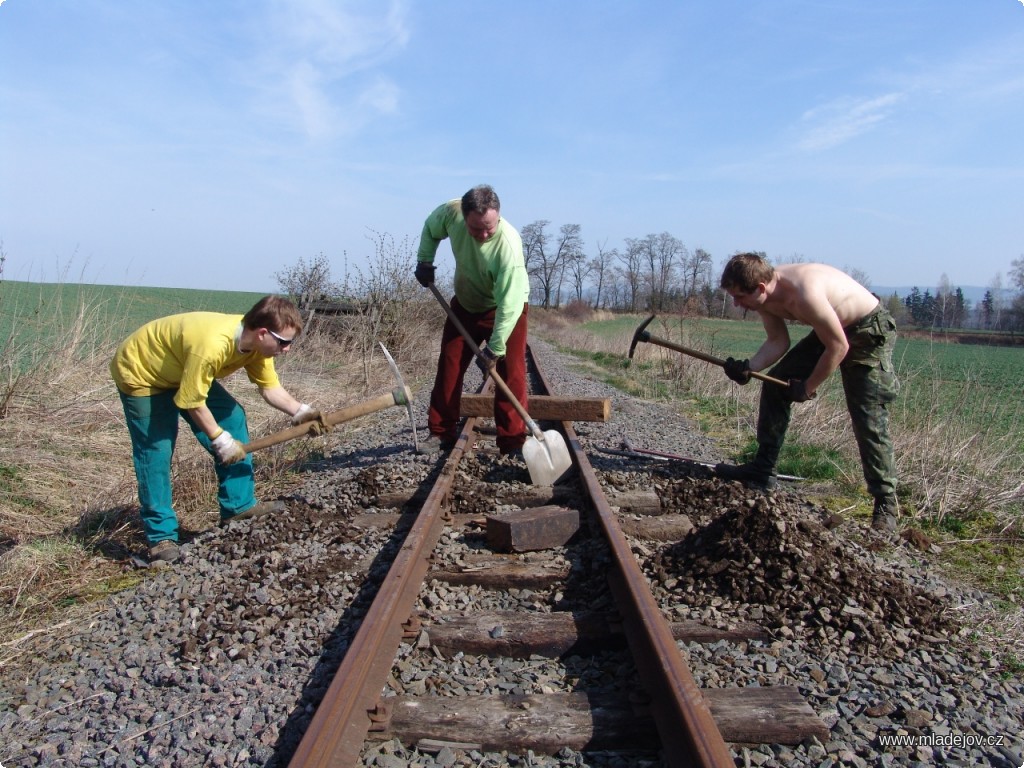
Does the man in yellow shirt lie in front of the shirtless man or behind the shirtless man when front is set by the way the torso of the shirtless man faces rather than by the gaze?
in front

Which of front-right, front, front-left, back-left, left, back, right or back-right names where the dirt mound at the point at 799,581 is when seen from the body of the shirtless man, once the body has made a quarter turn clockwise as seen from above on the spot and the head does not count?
back

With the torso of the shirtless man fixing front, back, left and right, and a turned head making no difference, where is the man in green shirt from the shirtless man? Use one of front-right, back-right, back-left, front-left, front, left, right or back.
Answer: front

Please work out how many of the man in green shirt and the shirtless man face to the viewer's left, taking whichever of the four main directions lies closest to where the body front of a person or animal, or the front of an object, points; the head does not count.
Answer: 1

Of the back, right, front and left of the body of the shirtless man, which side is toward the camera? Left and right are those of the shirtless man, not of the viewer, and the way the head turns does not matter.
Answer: left

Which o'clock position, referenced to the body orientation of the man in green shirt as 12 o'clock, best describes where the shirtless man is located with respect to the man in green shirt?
The shirtless man is roughly at 10 o'clock from the man in green shirt.

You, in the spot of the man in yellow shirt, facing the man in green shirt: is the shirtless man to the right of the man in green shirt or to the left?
right

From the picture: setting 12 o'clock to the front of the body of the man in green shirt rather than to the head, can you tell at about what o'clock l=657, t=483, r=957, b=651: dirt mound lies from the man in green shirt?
The dirt mound is roughly at 11 o'clock from the man in green shirt.

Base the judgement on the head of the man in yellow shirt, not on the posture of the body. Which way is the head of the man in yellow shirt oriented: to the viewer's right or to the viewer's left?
to the viewer's right

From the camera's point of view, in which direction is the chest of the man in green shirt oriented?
toward the camera

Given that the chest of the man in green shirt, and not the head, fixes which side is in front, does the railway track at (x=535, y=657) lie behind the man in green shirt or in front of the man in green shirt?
in front

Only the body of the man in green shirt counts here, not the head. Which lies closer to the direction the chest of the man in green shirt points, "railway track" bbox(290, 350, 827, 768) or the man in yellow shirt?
the railway track
